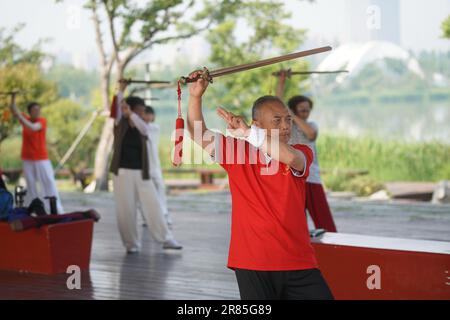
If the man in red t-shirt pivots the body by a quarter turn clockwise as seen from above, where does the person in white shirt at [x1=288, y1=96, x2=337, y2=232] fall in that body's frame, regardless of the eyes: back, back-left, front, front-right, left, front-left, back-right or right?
back-right

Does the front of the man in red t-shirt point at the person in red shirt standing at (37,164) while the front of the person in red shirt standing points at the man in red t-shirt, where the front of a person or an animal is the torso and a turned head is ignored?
no

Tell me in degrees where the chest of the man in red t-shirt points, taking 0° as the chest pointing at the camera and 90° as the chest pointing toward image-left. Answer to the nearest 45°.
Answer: approximately 315°

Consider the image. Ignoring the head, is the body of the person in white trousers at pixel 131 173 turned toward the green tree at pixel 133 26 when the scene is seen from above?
no

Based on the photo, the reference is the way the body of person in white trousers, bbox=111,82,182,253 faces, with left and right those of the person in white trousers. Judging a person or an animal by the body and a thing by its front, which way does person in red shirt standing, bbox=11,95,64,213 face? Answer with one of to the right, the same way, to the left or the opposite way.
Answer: the same way

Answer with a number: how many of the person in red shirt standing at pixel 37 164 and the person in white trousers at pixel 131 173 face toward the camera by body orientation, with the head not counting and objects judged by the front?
2

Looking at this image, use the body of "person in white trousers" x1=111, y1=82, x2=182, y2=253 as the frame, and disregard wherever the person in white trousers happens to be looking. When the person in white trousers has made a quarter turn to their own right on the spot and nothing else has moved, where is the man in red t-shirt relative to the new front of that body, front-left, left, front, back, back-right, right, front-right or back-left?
left

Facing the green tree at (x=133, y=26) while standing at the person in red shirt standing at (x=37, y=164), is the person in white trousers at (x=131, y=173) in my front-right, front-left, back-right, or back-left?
back-right

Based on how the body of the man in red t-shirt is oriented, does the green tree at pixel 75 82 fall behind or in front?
behind

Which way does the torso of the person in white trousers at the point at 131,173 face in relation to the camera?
toward the camera

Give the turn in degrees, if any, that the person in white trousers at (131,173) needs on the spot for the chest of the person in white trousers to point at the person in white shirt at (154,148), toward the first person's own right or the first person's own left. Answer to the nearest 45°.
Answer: approximately 180°

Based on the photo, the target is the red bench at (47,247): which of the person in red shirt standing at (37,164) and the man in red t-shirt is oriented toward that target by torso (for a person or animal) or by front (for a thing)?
the person in red shirt standing
